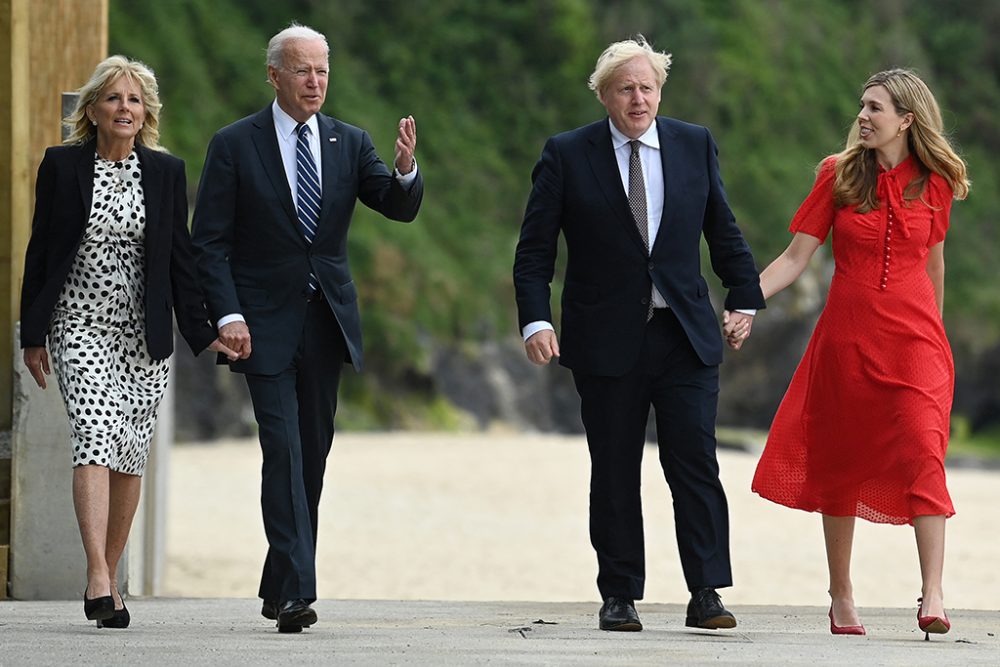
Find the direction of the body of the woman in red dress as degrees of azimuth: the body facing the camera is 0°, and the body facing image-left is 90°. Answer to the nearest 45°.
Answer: approximately 0°

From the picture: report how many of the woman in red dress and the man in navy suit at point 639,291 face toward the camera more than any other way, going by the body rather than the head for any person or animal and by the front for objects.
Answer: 2

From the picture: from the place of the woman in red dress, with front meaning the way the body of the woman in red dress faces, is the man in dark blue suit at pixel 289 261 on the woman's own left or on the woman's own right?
on the woman's own right

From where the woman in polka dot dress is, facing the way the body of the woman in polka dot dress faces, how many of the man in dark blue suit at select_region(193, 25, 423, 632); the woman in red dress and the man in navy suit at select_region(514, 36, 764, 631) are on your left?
3

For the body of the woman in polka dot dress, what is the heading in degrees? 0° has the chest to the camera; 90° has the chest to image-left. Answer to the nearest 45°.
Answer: approximately 0°

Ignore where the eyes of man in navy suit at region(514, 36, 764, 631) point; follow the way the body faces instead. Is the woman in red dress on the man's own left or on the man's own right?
on the man's own left

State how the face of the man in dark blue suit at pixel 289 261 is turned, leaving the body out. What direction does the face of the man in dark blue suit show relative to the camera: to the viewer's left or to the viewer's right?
to the viewer's right

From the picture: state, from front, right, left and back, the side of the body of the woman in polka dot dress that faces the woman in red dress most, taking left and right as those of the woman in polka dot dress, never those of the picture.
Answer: left
